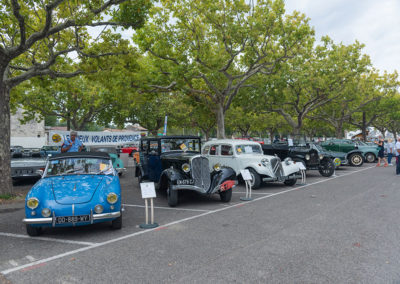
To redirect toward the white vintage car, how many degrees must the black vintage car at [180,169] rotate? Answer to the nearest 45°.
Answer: approximately 90° to its left

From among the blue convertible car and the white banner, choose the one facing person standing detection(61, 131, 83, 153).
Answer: the white banner

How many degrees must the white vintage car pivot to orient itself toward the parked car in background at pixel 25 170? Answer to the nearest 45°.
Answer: approximately 135° to its right

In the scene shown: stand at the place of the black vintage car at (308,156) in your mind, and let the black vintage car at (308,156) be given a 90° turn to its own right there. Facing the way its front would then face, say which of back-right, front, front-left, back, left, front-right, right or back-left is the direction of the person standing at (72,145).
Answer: front

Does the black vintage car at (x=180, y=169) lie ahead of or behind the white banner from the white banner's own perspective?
ahead

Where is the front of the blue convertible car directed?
toward the camera

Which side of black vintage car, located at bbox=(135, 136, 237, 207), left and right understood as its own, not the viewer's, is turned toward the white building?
back

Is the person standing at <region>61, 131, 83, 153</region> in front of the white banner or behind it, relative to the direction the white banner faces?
in front

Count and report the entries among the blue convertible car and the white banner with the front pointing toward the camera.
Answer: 2

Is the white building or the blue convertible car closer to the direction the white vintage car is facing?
the blue convertible car

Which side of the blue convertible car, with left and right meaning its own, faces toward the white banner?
back

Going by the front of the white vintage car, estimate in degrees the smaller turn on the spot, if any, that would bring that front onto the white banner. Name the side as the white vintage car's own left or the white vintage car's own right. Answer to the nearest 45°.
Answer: approximately 180°

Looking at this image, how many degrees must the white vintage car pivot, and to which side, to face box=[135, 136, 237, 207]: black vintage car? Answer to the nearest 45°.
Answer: approximately 90° to its right

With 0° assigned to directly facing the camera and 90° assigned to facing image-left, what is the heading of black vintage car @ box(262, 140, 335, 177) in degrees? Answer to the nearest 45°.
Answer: approximately 315°

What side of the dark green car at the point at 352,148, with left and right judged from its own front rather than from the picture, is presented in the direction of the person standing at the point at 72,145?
right

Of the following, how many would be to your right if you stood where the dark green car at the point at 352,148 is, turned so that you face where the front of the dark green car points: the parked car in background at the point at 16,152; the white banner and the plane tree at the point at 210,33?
3

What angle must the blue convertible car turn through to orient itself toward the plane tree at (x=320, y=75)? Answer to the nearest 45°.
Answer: approximately 135° to its left
